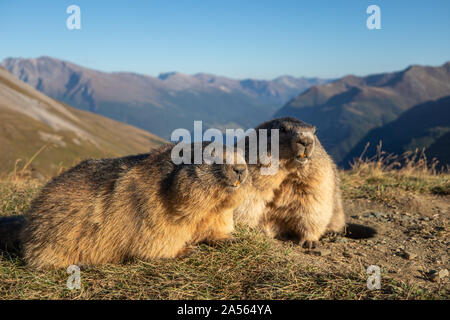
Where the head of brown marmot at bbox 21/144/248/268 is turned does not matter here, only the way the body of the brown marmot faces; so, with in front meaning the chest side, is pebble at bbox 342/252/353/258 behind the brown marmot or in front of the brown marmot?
in front

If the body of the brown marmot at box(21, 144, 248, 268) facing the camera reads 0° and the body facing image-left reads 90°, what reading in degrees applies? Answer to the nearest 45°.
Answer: approximately 270°

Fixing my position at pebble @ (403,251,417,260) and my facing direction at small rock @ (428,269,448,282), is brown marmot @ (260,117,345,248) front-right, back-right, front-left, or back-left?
back-right

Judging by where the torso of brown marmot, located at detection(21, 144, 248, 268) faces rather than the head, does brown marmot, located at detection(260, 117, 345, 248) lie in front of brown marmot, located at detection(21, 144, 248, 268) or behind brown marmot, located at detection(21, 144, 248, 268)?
in front

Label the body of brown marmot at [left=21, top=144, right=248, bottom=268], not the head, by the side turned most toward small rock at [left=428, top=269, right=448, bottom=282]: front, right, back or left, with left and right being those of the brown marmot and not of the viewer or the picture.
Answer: front
